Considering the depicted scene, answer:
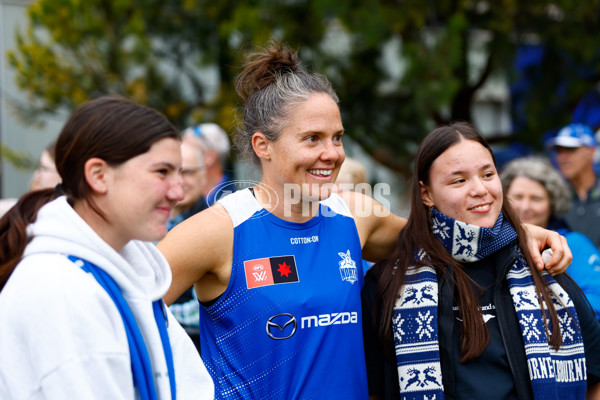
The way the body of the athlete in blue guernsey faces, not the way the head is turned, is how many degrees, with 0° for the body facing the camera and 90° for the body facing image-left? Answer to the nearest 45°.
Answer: approximately 315°

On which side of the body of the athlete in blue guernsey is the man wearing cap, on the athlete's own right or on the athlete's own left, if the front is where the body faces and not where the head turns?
on the athlete's own left

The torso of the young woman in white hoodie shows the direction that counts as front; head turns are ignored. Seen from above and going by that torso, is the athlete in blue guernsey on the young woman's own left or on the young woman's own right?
on the young woman's own left

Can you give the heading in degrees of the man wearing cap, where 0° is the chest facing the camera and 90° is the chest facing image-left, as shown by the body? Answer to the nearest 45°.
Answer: approximately 45°

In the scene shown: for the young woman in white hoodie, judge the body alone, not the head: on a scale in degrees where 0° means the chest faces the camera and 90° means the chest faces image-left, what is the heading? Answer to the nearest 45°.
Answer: approximately 315°

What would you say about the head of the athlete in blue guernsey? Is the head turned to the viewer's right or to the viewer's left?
to the viewer's right
